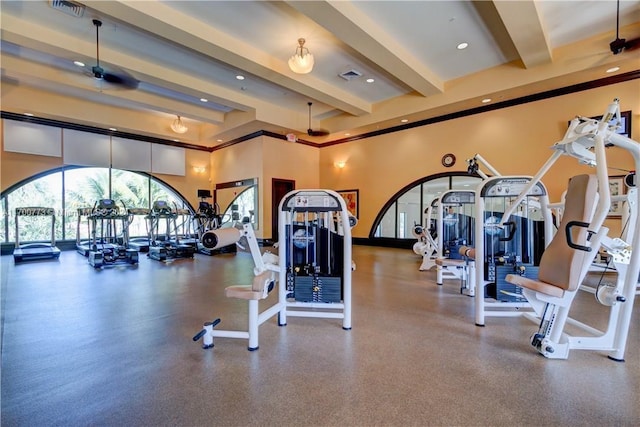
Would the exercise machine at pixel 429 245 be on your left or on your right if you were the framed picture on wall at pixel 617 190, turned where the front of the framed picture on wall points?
on your right

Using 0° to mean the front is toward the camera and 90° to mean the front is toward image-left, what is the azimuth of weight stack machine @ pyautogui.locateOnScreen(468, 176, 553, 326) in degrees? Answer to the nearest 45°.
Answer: approximately 0°

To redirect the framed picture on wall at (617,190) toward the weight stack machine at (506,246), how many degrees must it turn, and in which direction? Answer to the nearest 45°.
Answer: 0° — it already faces it

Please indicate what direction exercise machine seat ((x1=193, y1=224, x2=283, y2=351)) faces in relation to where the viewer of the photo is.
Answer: facing to the left of the viewer

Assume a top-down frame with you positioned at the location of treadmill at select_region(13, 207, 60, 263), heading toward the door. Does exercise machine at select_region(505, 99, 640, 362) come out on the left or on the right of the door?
right

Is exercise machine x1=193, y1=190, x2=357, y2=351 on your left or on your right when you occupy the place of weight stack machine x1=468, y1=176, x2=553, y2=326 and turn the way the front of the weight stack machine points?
on your right

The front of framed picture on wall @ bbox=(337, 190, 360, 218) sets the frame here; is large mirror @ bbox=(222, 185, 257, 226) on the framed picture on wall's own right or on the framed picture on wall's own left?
on the framed picture on wall's own right

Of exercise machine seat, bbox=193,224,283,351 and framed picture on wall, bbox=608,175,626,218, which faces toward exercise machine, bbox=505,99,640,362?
the framed picture on wall
